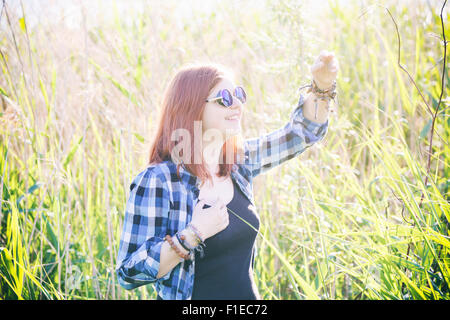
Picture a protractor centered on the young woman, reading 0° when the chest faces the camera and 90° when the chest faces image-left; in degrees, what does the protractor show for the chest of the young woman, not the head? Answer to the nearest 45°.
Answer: approximately 315°
